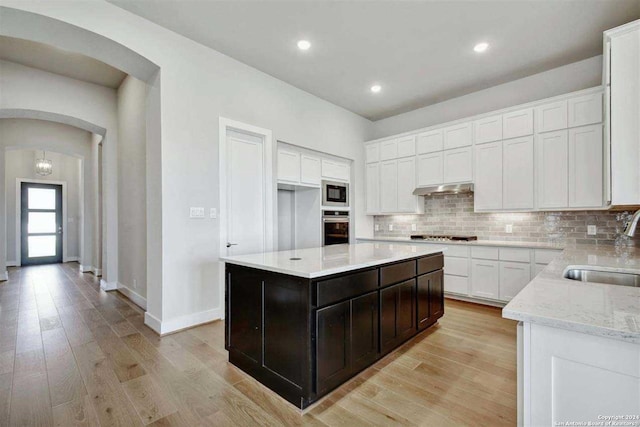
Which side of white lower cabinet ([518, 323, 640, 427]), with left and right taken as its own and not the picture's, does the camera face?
left

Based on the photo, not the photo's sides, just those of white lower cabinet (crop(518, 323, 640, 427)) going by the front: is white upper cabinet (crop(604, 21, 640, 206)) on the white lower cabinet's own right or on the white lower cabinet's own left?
on the white lower cabinet's own right

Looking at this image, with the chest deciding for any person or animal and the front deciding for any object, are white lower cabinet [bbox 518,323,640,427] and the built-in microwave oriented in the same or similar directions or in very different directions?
very different directions

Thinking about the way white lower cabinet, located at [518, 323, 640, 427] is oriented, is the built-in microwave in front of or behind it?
in front

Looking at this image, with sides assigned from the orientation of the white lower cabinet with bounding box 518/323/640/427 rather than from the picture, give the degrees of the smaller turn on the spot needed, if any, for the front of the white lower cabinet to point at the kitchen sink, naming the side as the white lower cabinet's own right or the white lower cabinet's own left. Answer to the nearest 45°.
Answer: approximately 90° to the white lower cabinet's own right

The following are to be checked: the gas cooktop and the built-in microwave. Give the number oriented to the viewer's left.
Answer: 0

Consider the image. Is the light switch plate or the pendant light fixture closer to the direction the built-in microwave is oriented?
the light switch plate

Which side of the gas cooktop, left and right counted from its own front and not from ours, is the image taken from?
front

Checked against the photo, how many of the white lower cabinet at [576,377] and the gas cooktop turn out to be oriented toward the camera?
1

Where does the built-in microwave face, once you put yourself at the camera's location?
facing the viewer and to the right of the viewer

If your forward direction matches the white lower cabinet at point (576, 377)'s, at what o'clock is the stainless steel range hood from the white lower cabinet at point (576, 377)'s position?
The stainless steel range hood is roughly at 2 o'clock from the white lower cabinet.

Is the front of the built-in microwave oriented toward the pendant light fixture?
no

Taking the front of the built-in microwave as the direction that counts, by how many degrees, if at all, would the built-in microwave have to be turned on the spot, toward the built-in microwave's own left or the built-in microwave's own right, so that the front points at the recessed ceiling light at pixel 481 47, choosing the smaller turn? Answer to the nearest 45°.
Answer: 0° — it already faces it

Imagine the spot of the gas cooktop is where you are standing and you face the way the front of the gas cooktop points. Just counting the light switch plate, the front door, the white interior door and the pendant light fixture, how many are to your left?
0

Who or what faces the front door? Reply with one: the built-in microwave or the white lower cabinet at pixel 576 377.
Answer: the white lower cabinet

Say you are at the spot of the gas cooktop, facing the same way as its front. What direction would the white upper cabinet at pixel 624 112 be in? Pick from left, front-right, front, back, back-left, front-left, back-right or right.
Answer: front-left
